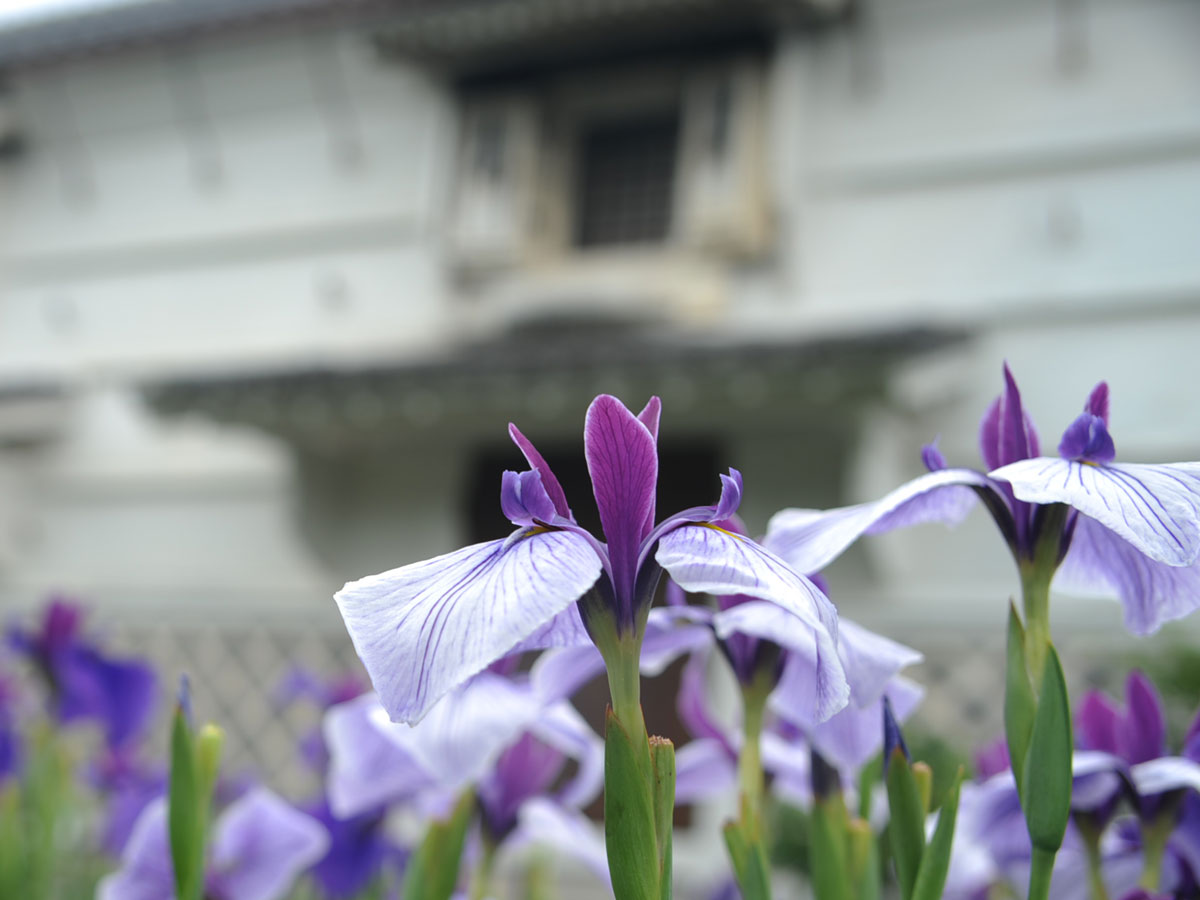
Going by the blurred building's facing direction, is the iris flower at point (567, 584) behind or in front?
in front

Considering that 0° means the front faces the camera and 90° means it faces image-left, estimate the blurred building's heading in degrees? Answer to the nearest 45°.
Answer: approximately 0°

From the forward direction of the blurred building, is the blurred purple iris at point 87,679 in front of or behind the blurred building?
in front

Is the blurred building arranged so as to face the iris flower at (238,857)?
yes

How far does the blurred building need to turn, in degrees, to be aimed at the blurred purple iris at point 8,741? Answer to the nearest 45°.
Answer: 0° — it already faces it
